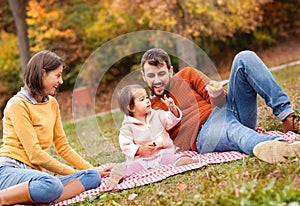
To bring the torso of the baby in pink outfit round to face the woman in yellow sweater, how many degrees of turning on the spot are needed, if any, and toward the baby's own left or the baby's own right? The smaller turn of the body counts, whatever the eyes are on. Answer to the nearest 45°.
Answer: approximately 135° to the baby's own right

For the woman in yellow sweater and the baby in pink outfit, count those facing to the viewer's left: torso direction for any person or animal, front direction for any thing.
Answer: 0

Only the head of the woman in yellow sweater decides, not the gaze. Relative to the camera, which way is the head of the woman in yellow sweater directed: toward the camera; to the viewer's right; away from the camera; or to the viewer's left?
to the viewer's right

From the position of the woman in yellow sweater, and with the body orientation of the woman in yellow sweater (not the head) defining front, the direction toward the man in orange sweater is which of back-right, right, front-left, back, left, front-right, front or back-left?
front-left

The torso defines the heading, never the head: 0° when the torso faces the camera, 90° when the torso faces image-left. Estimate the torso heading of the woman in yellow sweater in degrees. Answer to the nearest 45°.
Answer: approximately 315°

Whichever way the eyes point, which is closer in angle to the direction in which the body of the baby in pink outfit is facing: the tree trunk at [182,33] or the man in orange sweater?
the man in orange sweater

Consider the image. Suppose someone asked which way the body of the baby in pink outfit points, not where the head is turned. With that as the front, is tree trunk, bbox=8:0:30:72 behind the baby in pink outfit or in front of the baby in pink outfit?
behind
